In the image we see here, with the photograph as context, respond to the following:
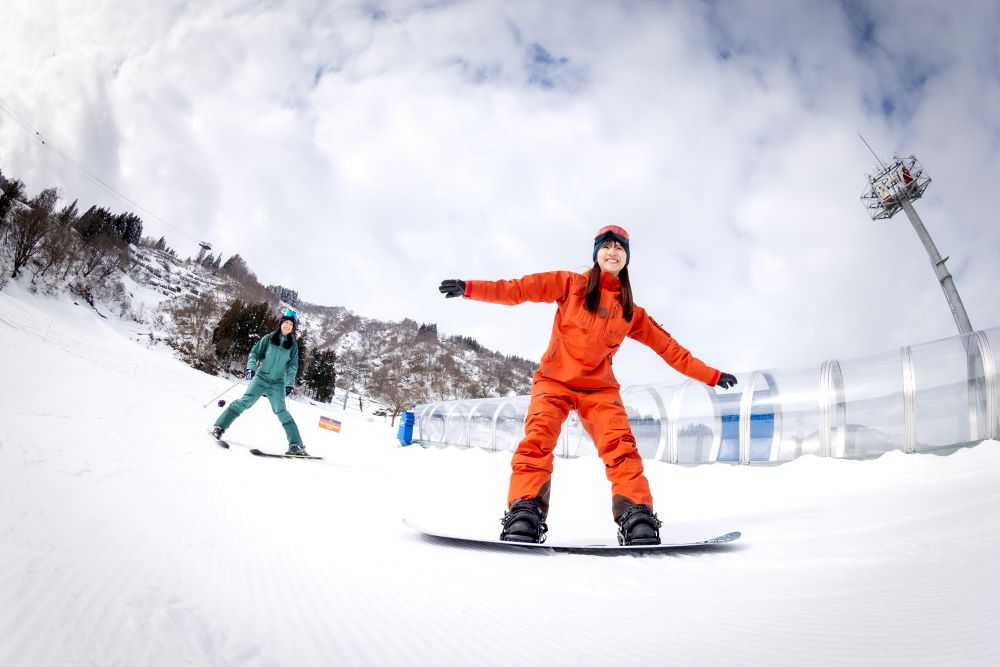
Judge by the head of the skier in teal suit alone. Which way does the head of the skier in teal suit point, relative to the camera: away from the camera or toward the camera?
toward the camera

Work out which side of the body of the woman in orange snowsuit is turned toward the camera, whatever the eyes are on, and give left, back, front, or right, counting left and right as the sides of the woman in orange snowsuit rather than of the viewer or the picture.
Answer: front

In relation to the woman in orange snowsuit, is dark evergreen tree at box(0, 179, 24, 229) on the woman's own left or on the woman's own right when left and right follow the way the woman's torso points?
on the woman's own right

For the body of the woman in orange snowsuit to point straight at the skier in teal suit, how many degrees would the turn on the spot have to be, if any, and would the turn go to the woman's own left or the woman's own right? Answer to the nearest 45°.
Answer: approximately 135° to the woman's own right

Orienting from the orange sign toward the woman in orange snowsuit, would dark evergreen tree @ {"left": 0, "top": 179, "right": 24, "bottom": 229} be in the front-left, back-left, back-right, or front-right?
back-right

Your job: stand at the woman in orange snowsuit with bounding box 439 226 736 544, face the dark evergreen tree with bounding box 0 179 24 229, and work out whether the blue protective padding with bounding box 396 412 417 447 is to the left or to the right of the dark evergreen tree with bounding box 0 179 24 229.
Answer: right

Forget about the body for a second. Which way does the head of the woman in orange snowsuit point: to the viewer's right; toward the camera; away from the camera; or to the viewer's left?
toward the camera

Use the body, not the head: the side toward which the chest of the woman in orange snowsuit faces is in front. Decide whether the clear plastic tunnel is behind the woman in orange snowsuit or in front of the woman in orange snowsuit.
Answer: behind

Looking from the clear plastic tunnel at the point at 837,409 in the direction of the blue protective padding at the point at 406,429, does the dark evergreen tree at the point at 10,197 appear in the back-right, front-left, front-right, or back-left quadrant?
front-left

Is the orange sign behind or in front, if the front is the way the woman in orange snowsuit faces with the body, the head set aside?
behind
